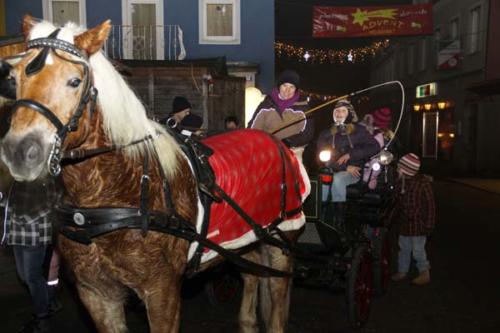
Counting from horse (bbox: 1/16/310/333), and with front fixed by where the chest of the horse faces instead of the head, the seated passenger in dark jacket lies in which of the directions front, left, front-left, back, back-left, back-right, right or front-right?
back

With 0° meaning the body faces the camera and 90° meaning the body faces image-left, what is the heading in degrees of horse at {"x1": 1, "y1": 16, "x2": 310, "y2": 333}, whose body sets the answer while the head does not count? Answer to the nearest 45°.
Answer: approximately 45°

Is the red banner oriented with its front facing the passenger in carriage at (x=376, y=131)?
yes

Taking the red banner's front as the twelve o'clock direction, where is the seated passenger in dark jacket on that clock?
The seated passenger in dark jacket is roughly at 12 o'clock from the red banner.

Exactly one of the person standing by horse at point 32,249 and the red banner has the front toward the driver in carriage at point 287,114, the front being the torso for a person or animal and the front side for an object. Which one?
the red banner

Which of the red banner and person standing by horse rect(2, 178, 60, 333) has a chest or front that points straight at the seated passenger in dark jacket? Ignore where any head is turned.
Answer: the red banner
